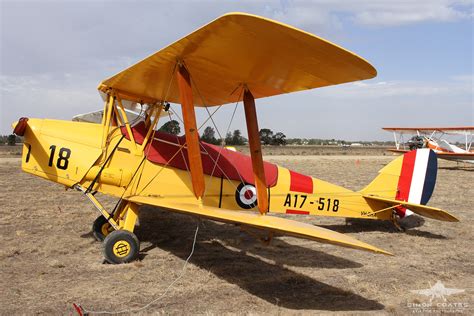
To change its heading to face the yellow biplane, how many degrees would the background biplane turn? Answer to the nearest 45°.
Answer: approximately 45° to its left

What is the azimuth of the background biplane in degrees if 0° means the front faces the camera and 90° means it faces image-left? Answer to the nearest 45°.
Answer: approximately 45°

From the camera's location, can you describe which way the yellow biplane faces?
facing the viewer and to the left of the viewer

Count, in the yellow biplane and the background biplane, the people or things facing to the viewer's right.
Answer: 0
